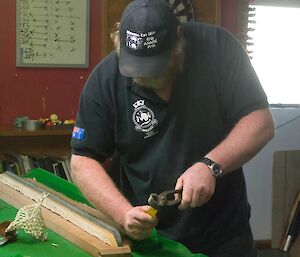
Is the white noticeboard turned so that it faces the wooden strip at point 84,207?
yes

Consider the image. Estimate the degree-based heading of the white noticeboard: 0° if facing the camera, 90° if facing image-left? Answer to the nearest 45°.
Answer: approximately 0°

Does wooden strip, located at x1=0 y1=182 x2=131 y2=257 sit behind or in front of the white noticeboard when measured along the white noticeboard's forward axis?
in front

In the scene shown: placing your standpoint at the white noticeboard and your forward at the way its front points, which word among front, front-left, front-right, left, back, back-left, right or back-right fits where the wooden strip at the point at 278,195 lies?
left

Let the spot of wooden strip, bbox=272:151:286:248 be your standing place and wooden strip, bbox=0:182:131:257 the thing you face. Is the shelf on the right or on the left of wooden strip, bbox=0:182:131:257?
right

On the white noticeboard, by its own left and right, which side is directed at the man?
front
